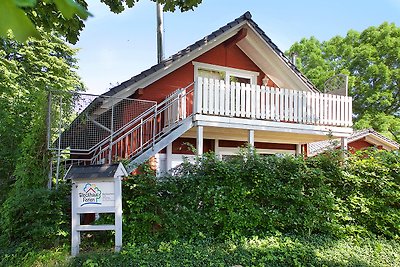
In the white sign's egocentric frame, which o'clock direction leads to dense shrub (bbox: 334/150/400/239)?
The dense shrub is roughly at 9 o'clock from the white sign.

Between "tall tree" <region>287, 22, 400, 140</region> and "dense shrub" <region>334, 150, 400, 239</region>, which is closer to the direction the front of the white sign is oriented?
the dense shrub

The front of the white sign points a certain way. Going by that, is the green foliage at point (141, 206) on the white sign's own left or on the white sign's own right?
on the white sign's own left

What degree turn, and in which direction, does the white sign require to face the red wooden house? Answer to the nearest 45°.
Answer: approximately 135° to its left

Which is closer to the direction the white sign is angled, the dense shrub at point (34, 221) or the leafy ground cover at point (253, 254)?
the leafy ground cover

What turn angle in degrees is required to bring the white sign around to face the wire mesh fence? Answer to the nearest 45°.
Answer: approximately 180°

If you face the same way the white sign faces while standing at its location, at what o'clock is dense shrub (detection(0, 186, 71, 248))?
The dense shrub is roughly at 4 o'clock from the white sign.

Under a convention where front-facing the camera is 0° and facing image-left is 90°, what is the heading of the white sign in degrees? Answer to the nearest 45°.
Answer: approximately 0°

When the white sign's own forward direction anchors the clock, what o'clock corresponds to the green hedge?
The green hedge is roughly at 9 o'clock from the white sign.
